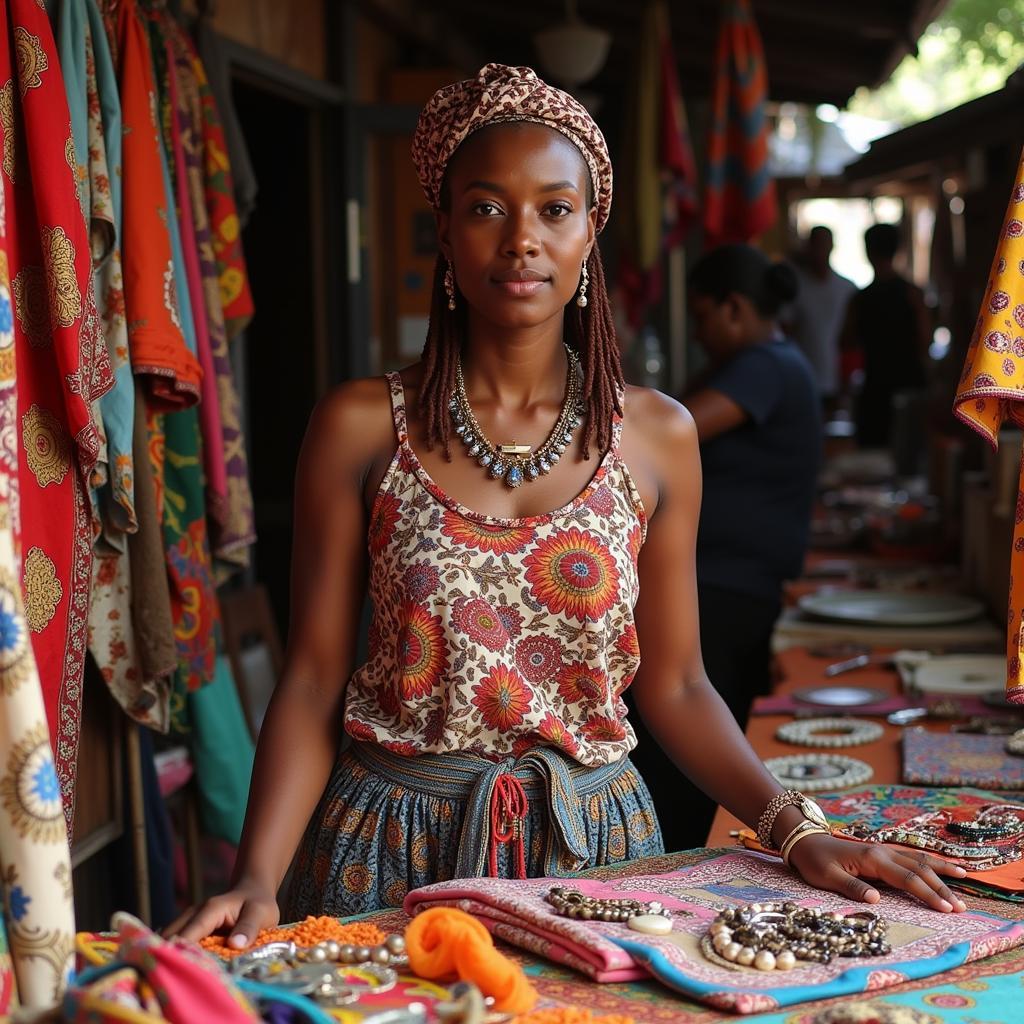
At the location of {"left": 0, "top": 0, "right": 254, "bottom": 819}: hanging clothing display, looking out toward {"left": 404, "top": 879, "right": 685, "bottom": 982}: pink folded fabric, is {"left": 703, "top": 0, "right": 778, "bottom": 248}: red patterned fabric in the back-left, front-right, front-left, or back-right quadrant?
back-left

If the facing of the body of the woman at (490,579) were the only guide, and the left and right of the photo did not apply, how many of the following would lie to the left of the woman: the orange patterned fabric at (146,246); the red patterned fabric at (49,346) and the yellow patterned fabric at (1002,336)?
1

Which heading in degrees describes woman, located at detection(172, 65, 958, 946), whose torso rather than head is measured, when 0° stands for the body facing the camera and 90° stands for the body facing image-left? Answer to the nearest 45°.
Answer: approximately 0°

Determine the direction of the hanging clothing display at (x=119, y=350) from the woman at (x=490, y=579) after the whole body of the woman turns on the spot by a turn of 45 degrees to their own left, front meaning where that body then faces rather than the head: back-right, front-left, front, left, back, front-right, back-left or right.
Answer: back

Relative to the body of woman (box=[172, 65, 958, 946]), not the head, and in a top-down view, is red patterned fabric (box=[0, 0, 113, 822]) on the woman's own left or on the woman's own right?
on the woman's own right

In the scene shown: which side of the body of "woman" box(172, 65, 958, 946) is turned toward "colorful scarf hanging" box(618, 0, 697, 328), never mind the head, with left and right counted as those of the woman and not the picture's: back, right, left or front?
back

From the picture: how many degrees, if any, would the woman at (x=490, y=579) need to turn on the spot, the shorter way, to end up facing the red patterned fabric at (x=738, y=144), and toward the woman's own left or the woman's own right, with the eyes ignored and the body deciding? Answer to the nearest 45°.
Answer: approximately 180°

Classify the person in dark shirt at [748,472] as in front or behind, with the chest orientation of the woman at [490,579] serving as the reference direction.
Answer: behind
